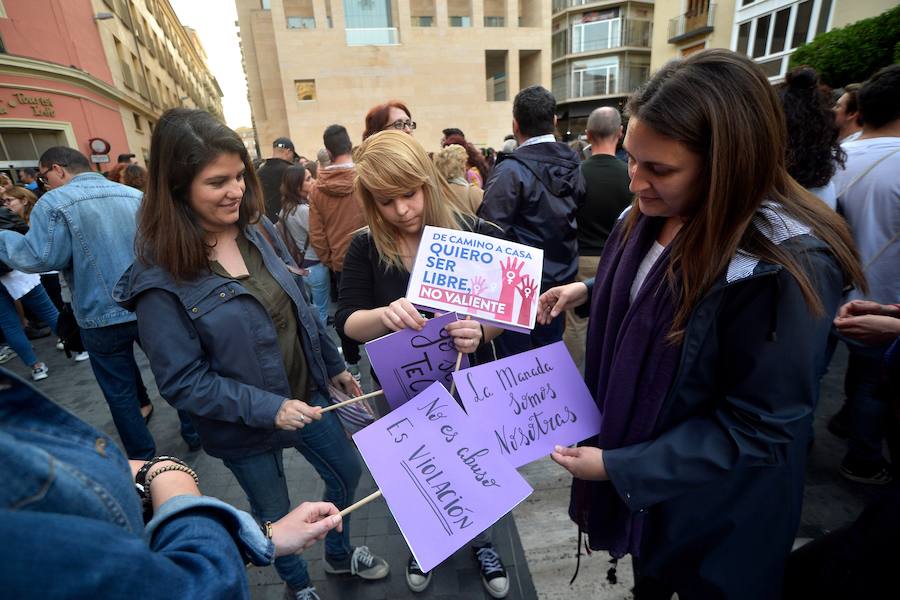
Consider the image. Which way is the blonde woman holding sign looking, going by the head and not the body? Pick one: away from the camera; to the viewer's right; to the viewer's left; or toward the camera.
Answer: toward the camera

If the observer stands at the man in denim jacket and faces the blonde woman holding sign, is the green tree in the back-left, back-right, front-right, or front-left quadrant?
front-left

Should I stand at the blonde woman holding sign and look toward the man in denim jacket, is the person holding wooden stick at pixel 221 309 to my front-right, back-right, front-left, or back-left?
front-left

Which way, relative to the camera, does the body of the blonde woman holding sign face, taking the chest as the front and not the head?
toward the camera

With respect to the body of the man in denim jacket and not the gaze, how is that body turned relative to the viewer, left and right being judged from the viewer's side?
facing away from the viewer and to the left of the viewer

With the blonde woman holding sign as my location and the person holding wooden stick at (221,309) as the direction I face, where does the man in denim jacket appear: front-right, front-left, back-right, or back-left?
front-right

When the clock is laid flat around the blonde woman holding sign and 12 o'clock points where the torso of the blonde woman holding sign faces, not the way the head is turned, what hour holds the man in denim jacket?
The man in denim jacket is roughly at 4 o'clock from the blonde woman holding sign.

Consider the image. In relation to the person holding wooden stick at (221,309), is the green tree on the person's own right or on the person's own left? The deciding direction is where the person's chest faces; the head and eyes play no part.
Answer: on the person's own left

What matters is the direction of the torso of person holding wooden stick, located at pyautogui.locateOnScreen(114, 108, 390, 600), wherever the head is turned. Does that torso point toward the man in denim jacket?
no

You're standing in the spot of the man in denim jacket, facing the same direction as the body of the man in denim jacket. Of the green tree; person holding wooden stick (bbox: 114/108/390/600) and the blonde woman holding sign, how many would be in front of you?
0

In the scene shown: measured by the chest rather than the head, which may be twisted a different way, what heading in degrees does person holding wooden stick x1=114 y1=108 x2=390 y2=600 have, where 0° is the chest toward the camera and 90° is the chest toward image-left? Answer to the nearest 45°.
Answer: approximately 315°

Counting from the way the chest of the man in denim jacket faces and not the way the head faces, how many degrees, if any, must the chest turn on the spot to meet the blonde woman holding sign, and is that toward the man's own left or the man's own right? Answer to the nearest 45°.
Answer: approximately 180°

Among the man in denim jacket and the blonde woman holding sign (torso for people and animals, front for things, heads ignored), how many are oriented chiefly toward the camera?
1

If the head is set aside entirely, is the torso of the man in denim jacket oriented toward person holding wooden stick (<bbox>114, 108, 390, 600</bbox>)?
no

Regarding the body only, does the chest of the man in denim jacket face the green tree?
no

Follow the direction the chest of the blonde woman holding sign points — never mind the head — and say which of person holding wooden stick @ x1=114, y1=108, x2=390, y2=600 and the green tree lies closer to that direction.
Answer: the person holding wooden stick
